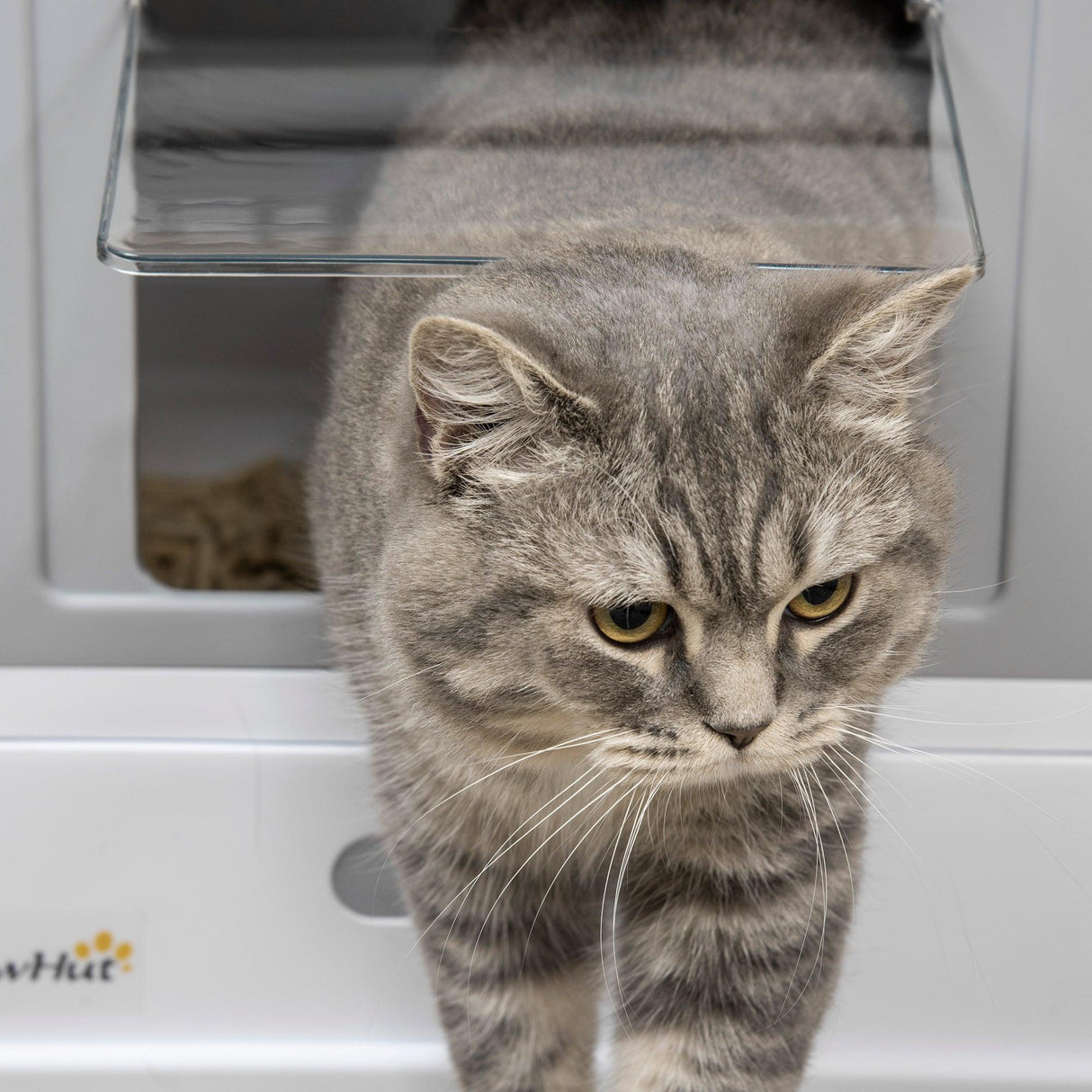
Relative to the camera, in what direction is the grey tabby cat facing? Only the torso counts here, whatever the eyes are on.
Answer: toward the camera

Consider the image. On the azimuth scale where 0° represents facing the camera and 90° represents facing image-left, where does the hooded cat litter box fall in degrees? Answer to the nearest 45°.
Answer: approximately 0°
